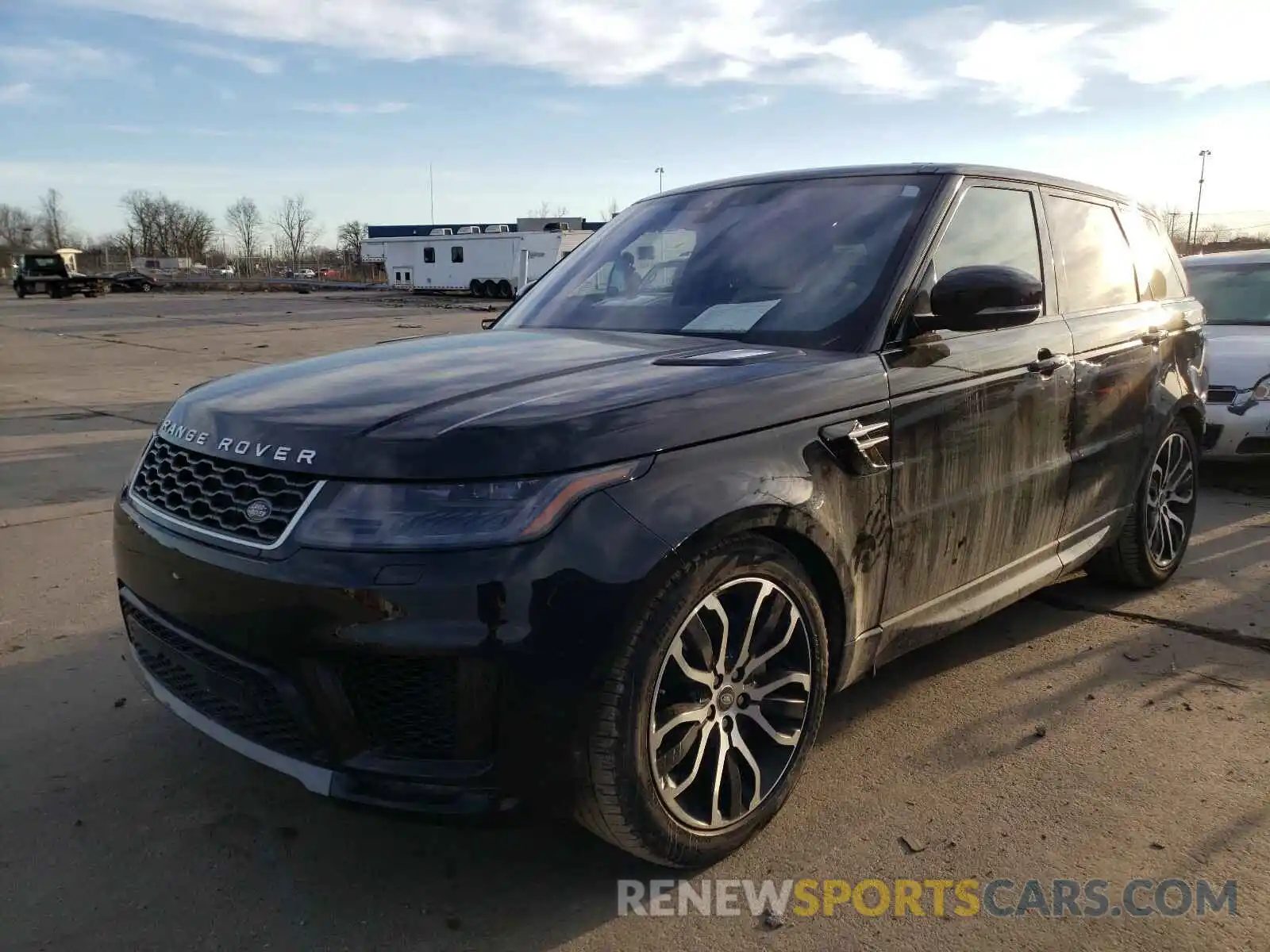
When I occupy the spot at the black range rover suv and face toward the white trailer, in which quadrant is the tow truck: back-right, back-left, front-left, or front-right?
front-left

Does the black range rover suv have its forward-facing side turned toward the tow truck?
no

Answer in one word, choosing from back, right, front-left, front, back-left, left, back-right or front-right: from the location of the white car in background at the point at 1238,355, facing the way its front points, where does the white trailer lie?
back-right

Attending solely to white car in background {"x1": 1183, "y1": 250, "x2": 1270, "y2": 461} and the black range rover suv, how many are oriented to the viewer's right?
0

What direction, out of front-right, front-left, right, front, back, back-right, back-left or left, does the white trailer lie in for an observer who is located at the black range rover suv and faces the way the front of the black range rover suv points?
back-right

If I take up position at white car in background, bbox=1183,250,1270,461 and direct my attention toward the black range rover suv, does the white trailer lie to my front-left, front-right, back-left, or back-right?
back-right

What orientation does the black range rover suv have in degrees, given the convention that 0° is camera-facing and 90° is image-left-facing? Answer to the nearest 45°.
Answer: approximately 45°

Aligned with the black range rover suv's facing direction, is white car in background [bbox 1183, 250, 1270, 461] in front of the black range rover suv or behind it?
behind

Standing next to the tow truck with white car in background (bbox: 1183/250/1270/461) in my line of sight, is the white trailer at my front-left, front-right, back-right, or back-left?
front-left

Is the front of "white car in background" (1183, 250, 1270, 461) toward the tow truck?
no

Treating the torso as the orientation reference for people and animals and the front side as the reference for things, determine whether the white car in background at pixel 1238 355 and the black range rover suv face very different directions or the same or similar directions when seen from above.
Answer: same or similar directions

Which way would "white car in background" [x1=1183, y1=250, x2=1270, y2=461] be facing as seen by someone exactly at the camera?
facing the viewer
